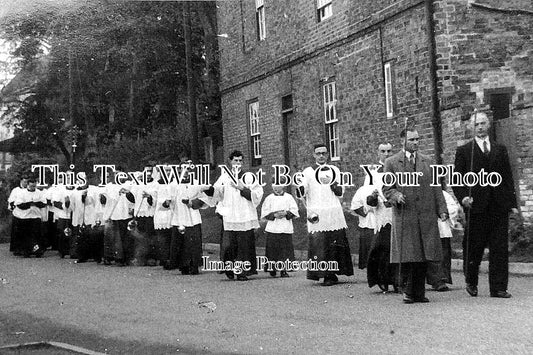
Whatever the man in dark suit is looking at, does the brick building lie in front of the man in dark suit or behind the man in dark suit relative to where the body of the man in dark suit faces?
behind

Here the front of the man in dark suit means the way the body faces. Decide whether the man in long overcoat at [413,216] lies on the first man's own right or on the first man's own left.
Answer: on the first man's own right

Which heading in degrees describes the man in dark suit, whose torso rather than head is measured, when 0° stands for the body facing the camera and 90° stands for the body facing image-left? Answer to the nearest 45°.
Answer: approximately 0°
